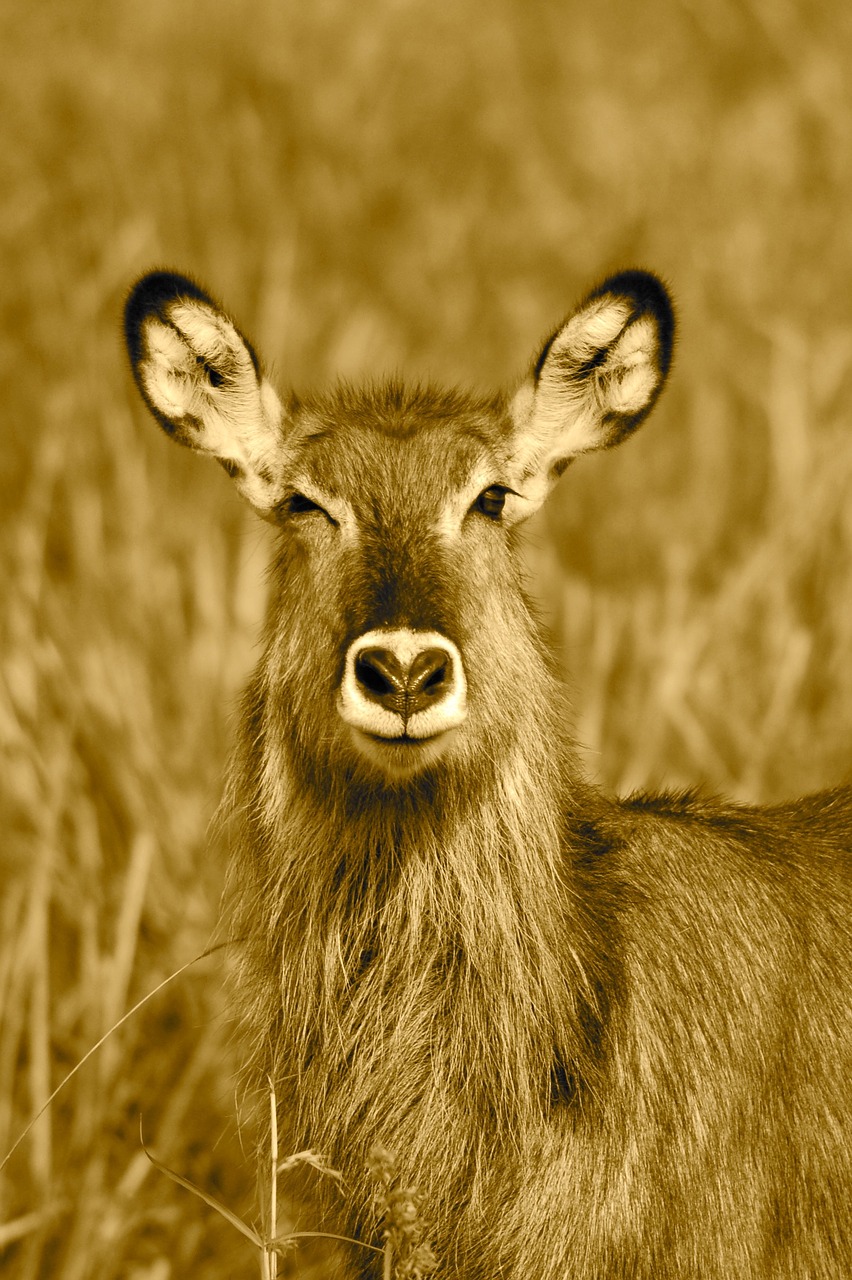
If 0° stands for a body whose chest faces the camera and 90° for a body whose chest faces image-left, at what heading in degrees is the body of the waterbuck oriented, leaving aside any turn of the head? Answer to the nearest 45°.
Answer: approximately 45°
